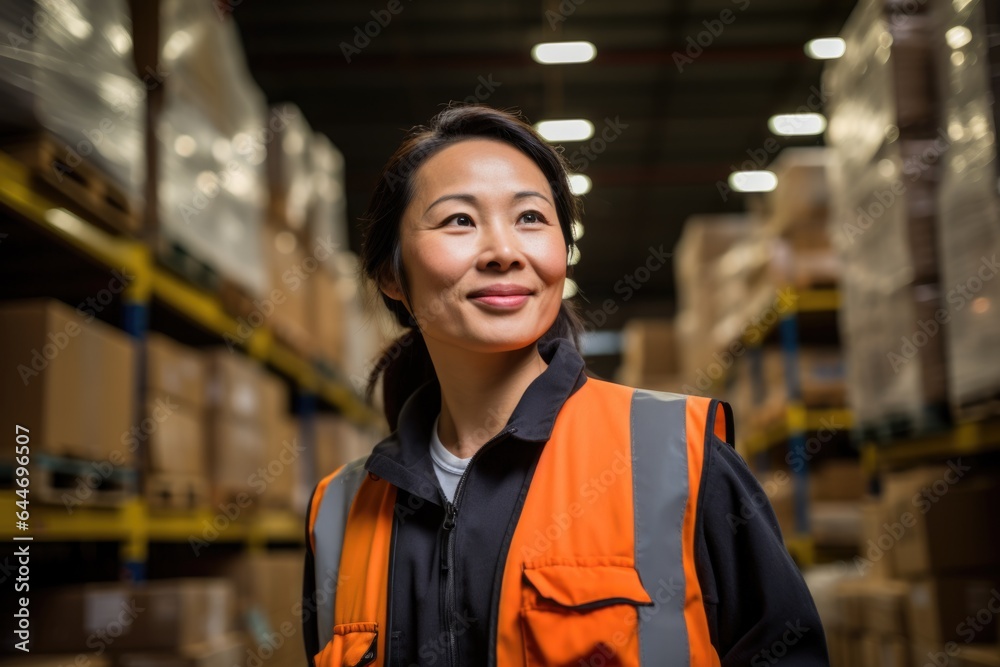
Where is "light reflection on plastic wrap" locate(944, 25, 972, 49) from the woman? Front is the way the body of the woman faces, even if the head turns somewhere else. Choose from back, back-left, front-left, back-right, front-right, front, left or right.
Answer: back

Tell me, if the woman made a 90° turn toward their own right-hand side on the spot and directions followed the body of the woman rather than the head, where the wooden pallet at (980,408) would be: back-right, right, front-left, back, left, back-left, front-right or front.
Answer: right

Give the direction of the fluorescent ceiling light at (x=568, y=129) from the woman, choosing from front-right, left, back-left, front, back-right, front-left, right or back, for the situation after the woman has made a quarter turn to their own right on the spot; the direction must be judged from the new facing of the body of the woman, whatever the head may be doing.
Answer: front-right

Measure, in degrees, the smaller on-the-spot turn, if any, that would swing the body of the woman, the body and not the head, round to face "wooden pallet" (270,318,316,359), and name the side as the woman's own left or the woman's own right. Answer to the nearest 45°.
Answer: approximately 135° to the woman's own right

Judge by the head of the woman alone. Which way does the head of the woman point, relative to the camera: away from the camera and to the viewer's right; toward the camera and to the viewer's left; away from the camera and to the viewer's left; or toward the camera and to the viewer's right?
toward the camera and to the viewer's right

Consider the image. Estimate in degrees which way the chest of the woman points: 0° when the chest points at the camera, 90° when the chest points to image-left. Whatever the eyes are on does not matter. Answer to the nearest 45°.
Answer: approximately 45°

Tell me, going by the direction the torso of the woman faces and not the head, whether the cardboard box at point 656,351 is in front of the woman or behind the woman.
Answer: behind

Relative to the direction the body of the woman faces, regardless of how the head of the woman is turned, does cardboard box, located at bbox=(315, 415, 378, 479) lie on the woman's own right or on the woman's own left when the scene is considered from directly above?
on the woman's own right

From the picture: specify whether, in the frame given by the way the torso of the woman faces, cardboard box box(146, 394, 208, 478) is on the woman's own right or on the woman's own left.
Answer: on the woman's own right

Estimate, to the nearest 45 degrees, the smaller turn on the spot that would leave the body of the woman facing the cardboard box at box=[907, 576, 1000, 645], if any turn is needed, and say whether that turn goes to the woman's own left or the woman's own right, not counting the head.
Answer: approximately 180°

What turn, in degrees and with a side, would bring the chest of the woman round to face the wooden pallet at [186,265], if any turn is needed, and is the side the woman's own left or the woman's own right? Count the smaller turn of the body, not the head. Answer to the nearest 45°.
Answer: approximately 90° to the woman's own right
